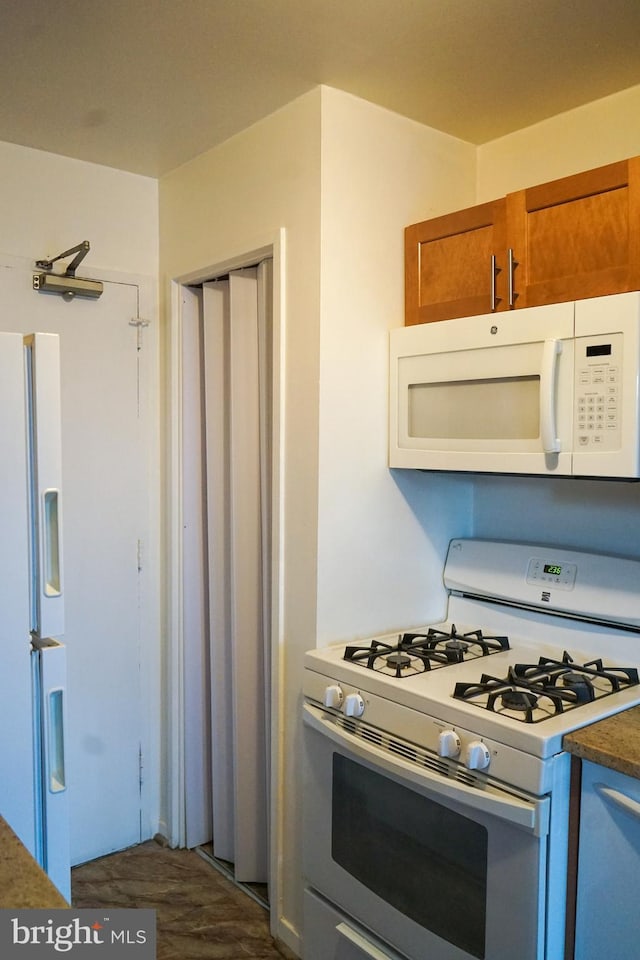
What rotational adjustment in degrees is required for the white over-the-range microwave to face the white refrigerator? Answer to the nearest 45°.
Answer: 0° — it already faces it

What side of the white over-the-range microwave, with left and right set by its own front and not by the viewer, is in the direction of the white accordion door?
right

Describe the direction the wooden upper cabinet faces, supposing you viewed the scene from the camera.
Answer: facing the viewer and to the left of the viewer

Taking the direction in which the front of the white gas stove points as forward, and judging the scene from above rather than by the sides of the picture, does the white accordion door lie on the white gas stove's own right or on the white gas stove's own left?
on the white gas stove's own right

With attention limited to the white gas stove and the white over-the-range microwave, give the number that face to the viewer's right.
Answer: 0

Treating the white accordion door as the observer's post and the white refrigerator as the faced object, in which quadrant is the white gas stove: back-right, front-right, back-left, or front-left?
front-left

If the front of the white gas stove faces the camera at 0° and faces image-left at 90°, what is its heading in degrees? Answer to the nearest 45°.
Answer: approximately 45°

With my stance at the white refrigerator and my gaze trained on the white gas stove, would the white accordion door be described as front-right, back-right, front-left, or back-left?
front-left

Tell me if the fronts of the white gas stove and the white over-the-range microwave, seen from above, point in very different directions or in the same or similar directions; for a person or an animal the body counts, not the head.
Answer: same or similar directions

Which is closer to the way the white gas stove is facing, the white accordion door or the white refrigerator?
the white refrigerator

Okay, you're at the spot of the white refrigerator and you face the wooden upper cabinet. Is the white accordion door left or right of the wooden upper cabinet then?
left
